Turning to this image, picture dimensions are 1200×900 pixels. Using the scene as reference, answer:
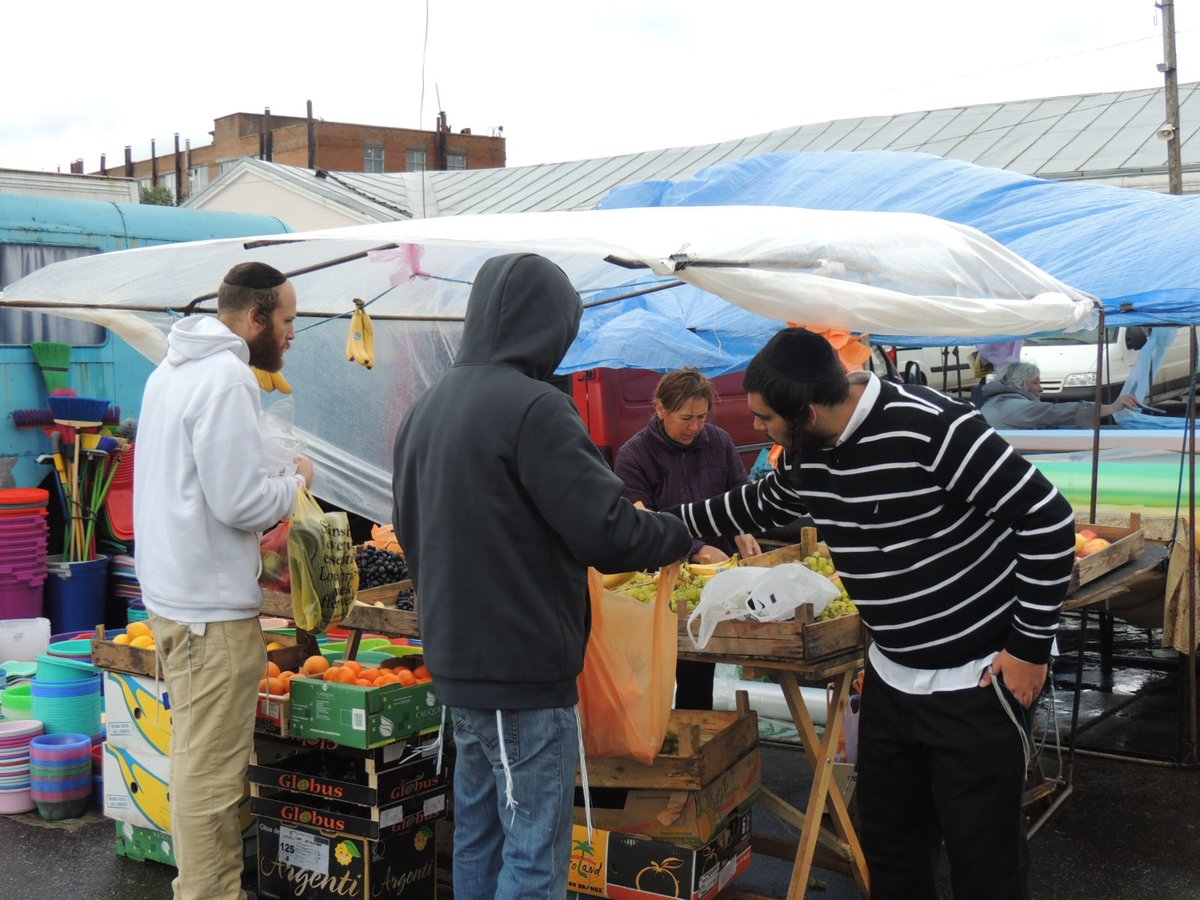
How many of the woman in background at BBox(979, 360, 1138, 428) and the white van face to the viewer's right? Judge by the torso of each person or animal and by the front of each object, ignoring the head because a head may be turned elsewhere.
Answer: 1

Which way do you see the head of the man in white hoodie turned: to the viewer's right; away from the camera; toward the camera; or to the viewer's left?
to the viewer's right

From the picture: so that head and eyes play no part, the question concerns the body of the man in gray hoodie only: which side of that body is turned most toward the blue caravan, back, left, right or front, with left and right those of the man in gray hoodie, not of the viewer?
left

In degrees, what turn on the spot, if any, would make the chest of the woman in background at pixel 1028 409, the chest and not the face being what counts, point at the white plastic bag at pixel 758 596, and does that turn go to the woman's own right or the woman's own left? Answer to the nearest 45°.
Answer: approximately 90° to the woman's own right

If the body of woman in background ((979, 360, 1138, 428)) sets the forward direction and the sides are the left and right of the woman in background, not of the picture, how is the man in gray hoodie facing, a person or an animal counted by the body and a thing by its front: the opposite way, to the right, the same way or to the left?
to the left

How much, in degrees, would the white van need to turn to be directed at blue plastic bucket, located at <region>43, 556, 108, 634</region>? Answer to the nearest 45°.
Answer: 0° — it already faces it

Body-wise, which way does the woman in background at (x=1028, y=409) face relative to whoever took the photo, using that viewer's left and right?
facing to the right of the viewer

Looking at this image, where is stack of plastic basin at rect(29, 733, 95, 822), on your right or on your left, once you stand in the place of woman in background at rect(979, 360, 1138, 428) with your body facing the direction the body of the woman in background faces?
on your right

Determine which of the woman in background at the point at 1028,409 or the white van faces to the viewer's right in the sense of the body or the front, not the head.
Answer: the woman in background

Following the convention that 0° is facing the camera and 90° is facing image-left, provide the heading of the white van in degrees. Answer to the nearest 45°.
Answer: approximately 45°

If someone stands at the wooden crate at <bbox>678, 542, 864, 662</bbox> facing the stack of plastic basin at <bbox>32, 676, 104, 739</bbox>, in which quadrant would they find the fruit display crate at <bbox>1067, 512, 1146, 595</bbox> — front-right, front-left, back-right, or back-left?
back-right

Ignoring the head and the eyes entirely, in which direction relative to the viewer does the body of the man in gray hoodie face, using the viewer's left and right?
facing away from the viewer and to the right of the viewer

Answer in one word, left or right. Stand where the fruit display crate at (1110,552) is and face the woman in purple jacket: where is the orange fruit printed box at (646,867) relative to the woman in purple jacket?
left

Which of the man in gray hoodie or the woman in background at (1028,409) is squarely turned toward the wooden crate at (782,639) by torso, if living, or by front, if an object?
the man in gray hoodie
